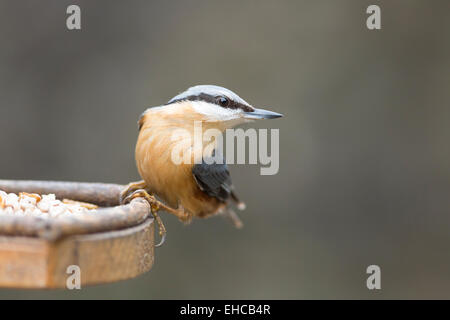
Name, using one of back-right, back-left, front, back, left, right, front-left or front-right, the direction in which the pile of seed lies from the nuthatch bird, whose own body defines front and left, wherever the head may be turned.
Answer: front

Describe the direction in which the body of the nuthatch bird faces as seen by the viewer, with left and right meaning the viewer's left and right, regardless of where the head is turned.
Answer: facing the viewer and to the left of the viewer
